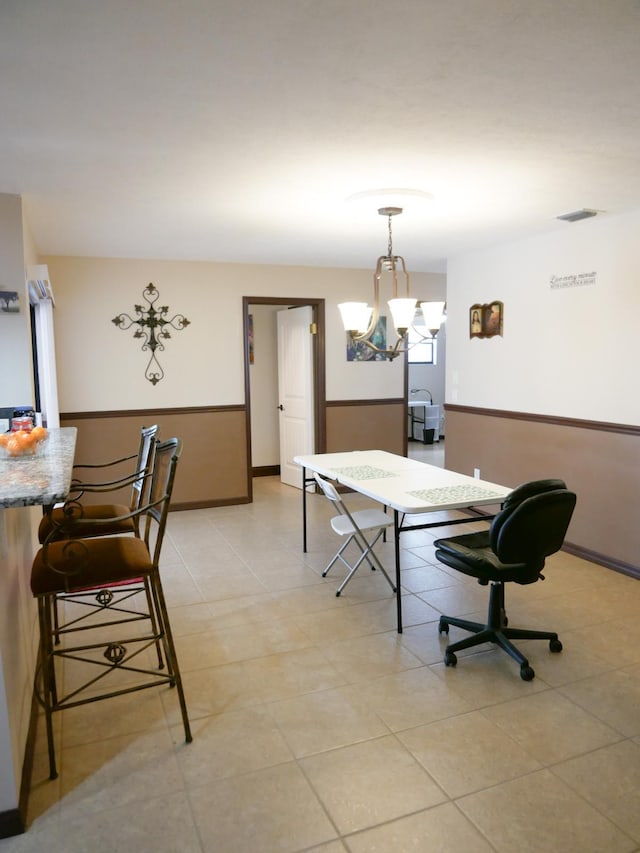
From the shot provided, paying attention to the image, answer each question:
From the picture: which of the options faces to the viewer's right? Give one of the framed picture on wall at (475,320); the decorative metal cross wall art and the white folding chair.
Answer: the white folding chair

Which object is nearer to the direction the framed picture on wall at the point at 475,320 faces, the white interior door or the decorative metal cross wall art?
the decorative metal cross wall art

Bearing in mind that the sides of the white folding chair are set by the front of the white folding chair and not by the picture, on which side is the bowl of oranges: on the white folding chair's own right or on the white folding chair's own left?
on the white folding chair's own right

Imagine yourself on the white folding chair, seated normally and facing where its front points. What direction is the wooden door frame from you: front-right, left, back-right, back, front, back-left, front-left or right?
left

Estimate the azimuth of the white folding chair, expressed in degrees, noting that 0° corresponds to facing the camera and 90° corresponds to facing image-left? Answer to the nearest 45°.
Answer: approximately 270°

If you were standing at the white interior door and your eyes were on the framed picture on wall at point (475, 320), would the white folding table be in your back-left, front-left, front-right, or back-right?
front-right

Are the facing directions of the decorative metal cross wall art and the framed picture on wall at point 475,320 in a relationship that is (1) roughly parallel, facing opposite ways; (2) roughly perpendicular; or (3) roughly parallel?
roughly perpendicular

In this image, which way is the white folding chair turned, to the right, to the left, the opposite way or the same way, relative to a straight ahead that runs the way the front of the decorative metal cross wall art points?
to the left

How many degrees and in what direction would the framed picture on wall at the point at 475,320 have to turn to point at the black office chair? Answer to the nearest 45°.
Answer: approximately 45° to its left

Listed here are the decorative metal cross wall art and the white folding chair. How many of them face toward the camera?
1

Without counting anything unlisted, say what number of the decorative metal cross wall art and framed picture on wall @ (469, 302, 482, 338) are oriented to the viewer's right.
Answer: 0

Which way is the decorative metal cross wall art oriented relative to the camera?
toward the camera

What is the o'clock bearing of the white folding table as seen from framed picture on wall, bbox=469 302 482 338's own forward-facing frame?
The white folding table is roughly at 11 o'clock from the framed picture on wall.

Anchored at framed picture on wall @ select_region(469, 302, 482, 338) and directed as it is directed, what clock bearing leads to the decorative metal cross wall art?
The decorative metal cross wall art is roughly at 1 o'clock from the framed picture on wall.

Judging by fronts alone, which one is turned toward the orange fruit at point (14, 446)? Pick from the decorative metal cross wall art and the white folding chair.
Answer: the decorative metal cross wall art
